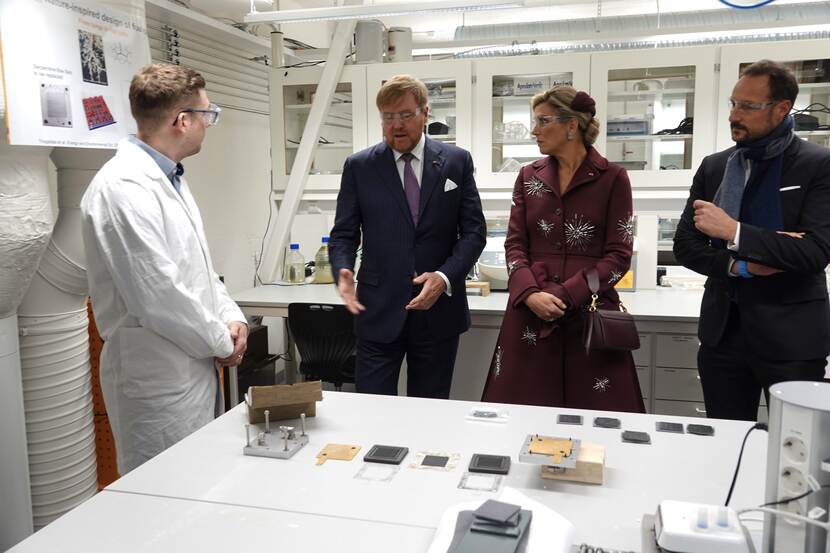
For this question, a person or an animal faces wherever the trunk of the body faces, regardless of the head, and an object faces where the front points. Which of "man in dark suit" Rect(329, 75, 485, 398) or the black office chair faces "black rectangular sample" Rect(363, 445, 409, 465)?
the man in dark suit

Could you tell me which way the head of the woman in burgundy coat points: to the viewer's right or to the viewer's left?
to the viewer's left

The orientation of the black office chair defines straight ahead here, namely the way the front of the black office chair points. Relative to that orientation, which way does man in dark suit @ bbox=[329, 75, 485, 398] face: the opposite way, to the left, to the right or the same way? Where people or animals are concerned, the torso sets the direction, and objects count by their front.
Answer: the opposite way

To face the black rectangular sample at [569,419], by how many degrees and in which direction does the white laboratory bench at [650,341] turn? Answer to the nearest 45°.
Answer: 0° — it already faces it

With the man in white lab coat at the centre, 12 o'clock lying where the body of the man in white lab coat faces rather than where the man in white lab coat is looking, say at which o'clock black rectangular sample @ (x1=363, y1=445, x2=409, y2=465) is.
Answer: The black rectangular sample is roughly at 2 o'clock from the man in white lab coat.

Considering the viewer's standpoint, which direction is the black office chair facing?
facing away from the viewer

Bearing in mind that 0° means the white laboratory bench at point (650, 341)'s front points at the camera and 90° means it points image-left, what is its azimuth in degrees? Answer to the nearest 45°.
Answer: approximately 0°

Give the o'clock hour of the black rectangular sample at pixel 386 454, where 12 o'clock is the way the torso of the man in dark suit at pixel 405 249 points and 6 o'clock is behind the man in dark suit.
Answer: The black rectangular sample is roughly at 12 o'clock from the man in dark suit.

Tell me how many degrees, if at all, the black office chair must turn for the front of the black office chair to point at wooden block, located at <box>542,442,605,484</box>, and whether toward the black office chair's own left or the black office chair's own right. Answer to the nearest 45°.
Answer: approximately 180°

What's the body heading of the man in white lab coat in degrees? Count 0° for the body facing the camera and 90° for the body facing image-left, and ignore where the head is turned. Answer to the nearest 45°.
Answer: approximately 270°

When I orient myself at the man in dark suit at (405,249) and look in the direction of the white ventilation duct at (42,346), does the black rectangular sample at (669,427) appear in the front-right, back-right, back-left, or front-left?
back-left
